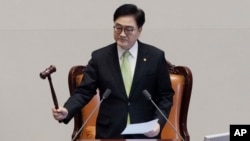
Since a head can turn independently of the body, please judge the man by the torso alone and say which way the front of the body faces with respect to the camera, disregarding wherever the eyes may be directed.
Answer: toward the camera

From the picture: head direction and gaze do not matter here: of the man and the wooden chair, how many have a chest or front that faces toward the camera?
2

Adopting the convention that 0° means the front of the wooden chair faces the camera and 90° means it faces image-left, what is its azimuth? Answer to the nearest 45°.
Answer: approximately 0°

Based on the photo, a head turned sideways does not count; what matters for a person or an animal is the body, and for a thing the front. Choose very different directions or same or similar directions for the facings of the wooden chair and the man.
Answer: same or similar directions
